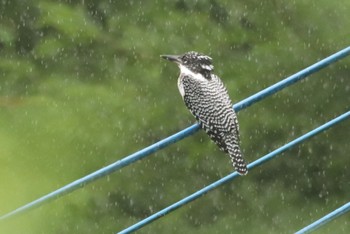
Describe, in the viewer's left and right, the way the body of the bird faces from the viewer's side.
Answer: facing away from the viewer and to the left of the viewer
